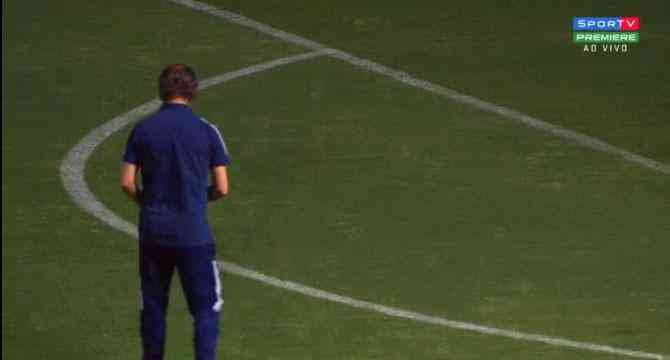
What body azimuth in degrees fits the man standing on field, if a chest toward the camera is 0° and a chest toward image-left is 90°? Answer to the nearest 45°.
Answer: approximately 180°

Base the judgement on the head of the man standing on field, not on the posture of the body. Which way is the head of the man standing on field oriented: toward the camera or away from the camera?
away from the camera
